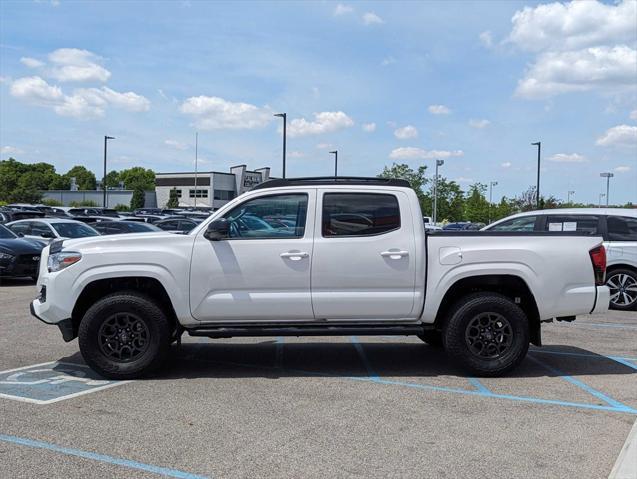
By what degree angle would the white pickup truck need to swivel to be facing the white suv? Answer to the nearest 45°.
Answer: approximately 135° to its right

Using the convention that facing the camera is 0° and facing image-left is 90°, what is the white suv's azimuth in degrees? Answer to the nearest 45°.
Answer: approximately 90°

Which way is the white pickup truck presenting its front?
to the viewer's left

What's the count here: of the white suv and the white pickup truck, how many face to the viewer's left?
2

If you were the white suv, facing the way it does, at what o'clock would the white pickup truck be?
The white pickup truck is roughly at 10 o'clock from the white suv.
